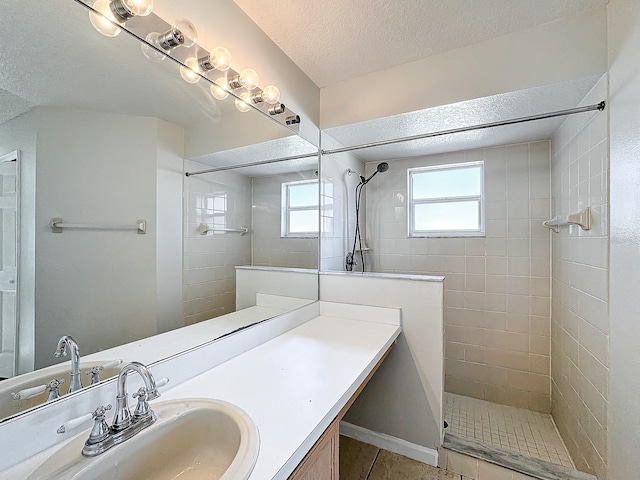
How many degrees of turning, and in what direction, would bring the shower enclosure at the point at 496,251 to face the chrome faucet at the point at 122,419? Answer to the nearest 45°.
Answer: approximately 45° to its right

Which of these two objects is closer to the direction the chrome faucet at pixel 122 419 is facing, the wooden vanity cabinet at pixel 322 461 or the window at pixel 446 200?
the wooden vanity cabinet

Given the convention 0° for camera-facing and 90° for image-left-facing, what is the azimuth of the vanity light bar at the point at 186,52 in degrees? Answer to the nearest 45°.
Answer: approximately 315°

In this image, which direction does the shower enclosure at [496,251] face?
toward the camera

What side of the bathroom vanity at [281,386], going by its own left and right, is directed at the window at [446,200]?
left

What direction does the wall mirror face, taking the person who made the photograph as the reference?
facing the viewer and to the right of the viewer

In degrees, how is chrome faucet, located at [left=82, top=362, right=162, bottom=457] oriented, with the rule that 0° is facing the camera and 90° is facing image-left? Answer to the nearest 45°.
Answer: approximately 315°

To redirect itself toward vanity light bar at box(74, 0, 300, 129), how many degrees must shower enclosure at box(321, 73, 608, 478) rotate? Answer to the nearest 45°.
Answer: approximately 45° to its right

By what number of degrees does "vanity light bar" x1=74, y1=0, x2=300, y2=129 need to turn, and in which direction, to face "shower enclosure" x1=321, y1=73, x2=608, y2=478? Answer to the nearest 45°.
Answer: approximately 45° to its left

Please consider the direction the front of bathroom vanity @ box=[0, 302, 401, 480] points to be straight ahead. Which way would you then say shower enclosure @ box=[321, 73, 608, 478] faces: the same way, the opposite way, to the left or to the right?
to the right

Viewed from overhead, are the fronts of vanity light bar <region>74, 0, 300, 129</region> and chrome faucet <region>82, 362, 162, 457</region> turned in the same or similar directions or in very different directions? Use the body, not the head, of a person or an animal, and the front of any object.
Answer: same or similar directions

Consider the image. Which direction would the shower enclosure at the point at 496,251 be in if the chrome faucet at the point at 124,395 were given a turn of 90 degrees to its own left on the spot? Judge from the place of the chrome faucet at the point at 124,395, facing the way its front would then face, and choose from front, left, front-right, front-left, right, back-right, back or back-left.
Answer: front-right

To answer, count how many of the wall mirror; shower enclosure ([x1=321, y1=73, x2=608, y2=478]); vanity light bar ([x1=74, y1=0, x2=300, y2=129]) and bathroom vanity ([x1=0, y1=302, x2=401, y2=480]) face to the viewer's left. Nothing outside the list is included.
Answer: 0
